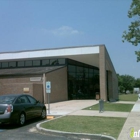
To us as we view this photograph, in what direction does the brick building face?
facing the viewer and to the right of the viewer

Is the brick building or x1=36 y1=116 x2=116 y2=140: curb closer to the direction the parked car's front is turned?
the brick building

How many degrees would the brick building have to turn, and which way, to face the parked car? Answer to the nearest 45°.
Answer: approximately 45° to its right

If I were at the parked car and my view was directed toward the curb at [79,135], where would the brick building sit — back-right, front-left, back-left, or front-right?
back-left

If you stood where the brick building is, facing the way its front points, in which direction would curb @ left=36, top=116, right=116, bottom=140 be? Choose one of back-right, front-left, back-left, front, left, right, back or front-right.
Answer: front-right

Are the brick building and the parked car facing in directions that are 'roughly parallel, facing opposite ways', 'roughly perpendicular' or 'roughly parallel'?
roughly perpendicular
